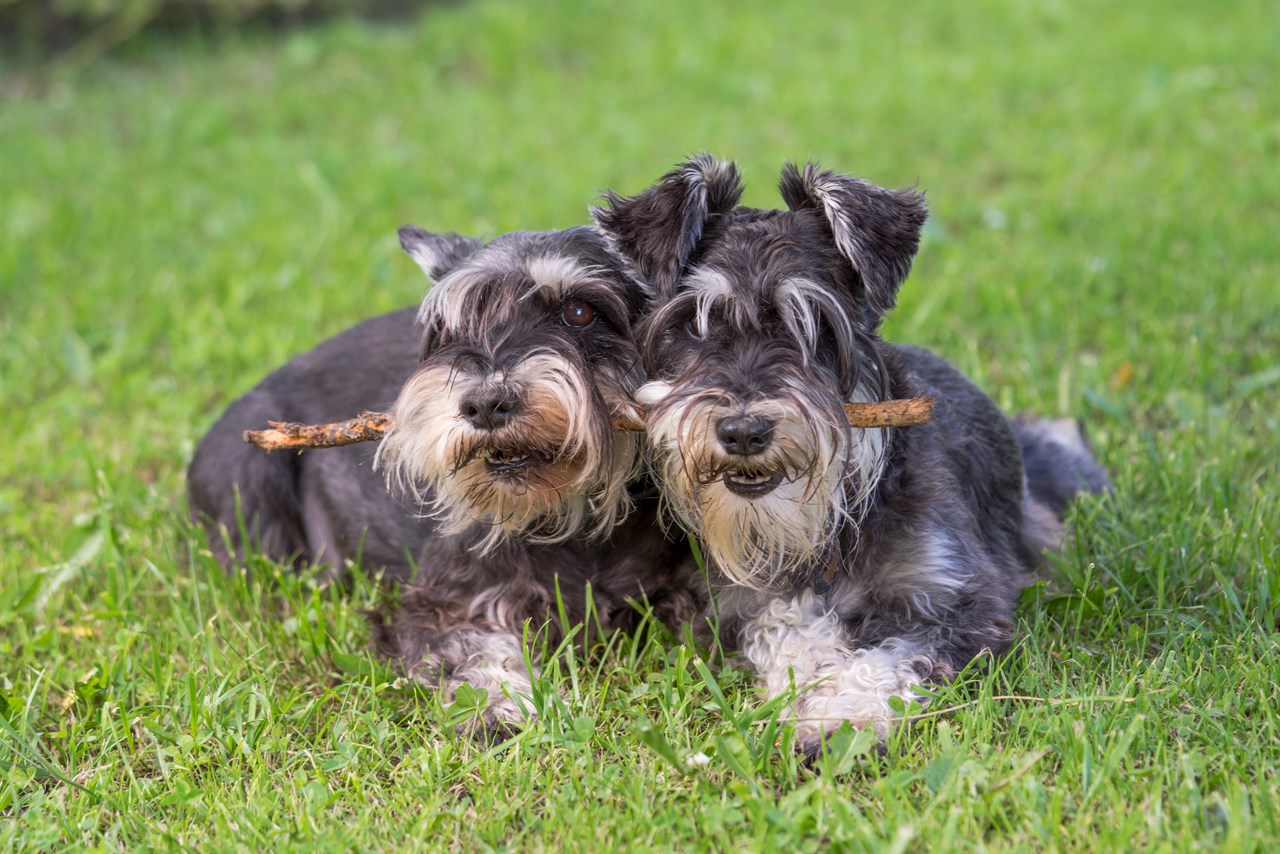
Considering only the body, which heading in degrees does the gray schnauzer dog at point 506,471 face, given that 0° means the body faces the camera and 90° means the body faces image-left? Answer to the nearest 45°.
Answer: approximately 315°

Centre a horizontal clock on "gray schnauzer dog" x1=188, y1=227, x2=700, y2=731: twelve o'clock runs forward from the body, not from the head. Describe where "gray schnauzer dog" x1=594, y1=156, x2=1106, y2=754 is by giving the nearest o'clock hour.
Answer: "gray schnauzer dog" x1=594, y1=156, x2=1106, y2=754 is roughly at 11 o'clock from "gray schnauzer dog" x1=188, y1=227, x2=700, y2=731.
